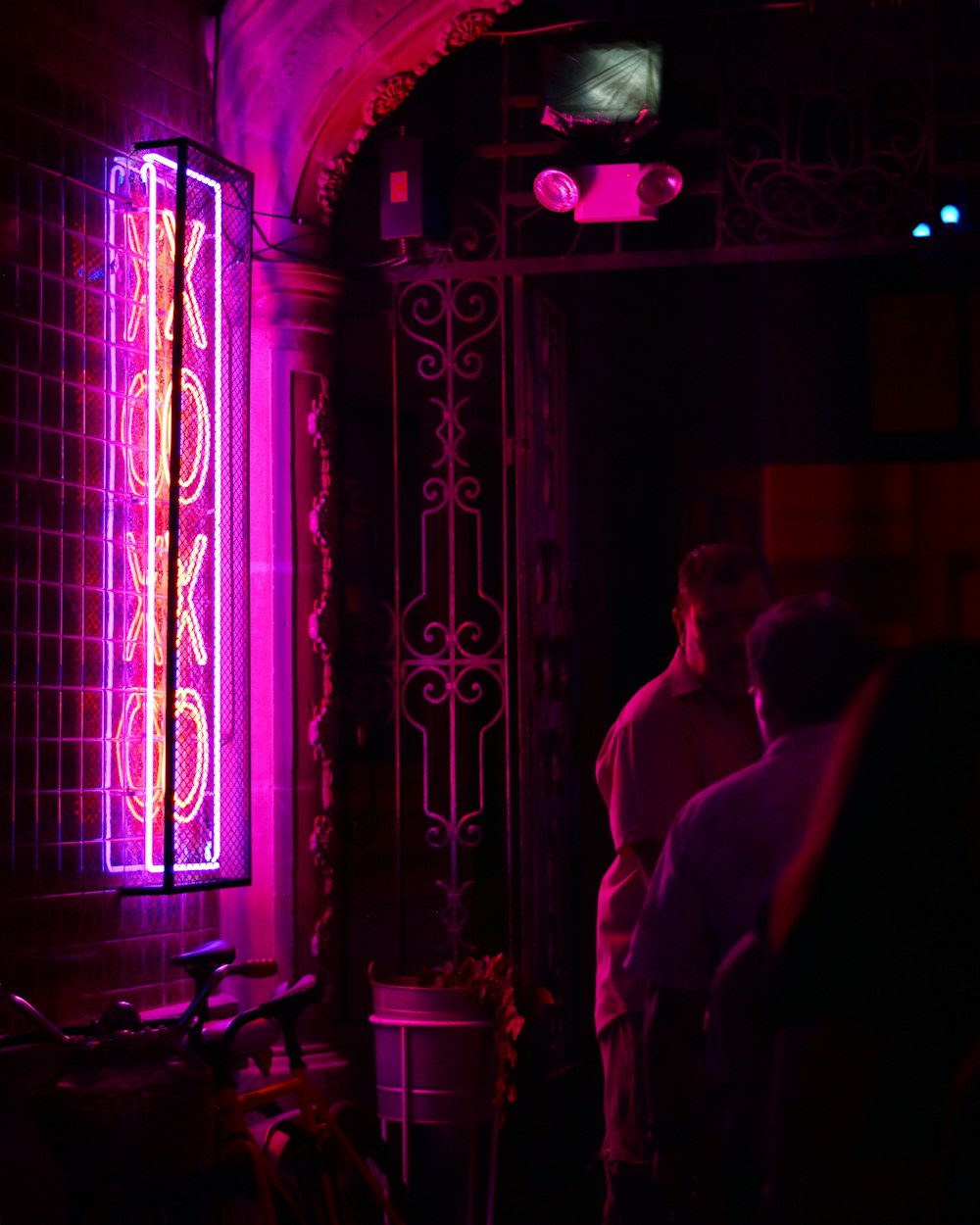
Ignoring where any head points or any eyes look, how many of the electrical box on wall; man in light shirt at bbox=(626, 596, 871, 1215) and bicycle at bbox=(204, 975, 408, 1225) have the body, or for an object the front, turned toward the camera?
1

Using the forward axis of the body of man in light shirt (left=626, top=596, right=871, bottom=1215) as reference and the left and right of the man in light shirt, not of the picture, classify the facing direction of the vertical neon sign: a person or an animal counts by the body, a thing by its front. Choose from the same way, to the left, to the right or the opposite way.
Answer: the opposite way

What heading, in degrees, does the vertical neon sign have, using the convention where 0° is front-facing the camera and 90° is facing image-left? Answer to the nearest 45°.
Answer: approximately 315°

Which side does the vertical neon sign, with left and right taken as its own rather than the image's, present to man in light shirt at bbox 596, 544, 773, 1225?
front

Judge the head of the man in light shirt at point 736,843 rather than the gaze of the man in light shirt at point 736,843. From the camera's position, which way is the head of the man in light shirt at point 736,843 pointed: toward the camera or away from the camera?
away from the camera

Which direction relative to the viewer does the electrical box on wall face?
toward the camera

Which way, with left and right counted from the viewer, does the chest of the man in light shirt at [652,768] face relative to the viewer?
facing the viewer and to the right of the viewer

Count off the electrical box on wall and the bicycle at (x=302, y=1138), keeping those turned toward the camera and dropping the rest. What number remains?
1

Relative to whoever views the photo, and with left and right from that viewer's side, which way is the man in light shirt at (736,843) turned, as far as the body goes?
facing away from the viewer and to the left of the viewer
